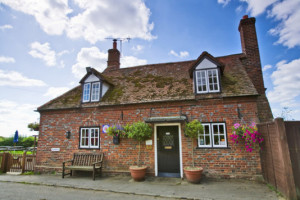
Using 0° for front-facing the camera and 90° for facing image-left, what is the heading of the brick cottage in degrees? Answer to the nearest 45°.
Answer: approximately 0°

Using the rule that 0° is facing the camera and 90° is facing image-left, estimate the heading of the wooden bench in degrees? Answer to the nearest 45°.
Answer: approximately 45°

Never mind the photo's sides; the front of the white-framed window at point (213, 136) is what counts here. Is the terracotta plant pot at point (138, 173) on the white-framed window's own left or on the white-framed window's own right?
on the white-framed window's own right

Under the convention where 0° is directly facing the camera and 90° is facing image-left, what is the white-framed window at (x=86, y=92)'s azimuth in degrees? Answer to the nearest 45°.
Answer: approximately 45°

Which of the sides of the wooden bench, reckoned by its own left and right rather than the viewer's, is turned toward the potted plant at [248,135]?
left

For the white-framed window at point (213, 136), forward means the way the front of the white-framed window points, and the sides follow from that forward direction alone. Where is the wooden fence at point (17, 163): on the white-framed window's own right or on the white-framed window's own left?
on the white-framed window's own right
